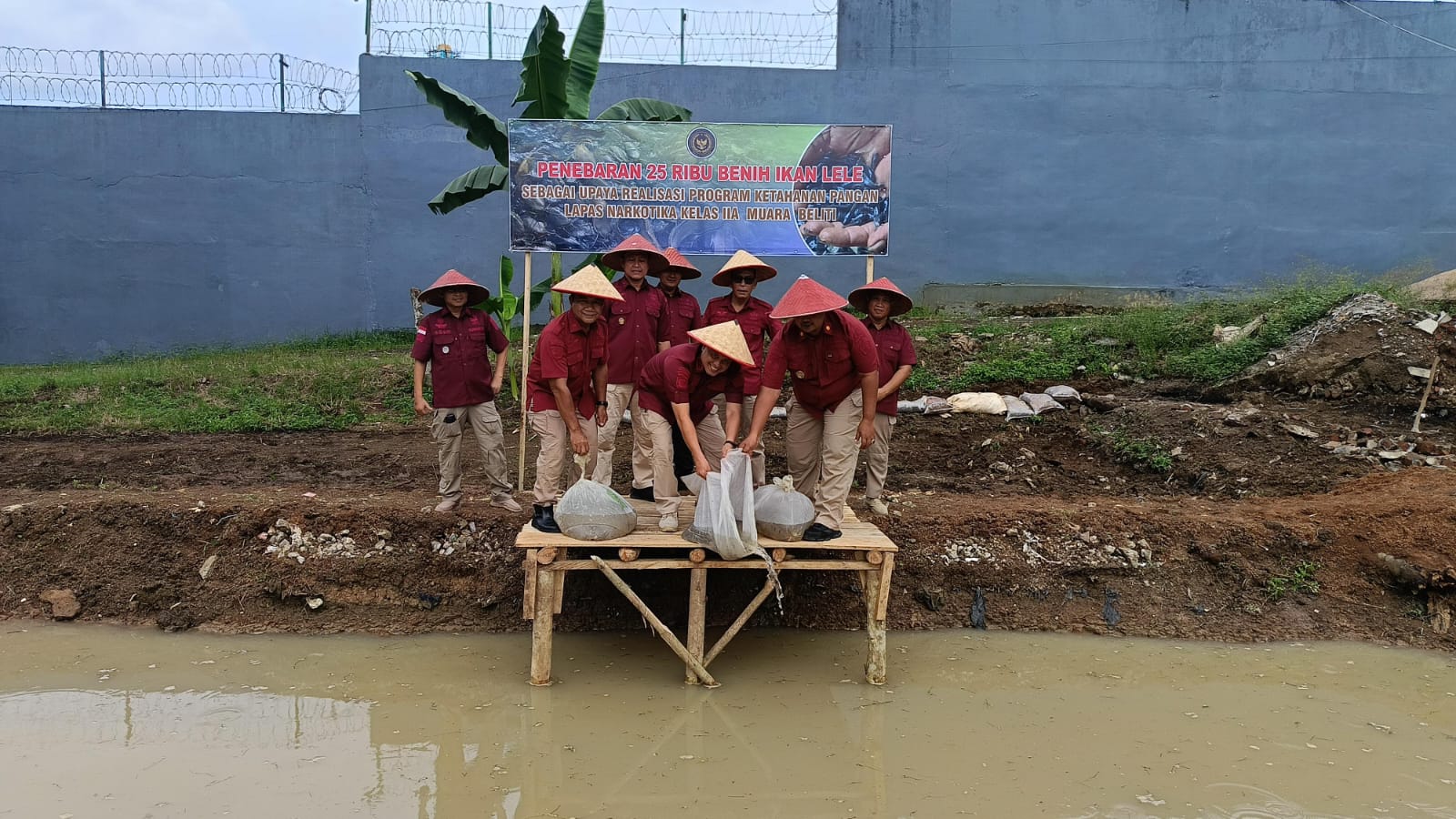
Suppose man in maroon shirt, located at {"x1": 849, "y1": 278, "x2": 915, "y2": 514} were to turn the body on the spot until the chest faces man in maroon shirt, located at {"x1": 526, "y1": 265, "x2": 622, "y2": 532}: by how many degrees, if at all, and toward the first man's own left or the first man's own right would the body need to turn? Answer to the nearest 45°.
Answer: approximately 45° to the first man's own right

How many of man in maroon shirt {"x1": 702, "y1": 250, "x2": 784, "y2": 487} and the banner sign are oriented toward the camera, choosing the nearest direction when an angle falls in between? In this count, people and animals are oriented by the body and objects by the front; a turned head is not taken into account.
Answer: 2

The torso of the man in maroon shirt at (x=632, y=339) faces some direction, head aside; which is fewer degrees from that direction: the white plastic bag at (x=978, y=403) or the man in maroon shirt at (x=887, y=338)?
the man in maroon shirt

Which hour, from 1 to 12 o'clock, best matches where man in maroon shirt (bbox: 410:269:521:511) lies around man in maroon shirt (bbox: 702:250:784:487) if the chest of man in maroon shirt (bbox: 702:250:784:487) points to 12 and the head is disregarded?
man in maroon shirt (bbox: 410:269:521:511) is roughly at 3 o'clock from man in maroon shirt (bbox: 702:250:784:487).

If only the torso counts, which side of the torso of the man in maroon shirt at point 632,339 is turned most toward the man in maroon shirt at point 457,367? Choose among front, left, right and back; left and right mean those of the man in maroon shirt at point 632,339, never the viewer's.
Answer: right

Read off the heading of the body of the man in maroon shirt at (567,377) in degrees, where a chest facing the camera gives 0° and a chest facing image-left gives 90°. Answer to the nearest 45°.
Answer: approximately 315°

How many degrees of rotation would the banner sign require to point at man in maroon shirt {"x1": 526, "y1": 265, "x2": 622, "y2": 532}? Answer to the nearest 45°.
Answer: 0° — it already faces them

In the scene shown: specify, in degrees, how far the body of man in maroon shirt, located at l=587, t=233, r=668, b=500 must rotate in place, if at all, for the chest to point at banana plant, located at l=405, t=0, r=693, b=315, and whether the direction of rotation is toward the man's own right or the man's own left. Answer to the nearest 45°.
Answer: approximately 180°
